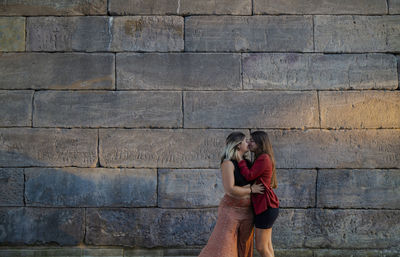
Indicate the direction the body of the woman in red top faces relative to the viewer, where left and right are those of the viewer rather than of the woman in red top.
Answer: facing to the left of the viewer

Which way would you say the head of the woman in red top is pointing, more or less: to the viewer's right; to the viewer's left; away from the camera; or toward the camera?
to the viewer's left
